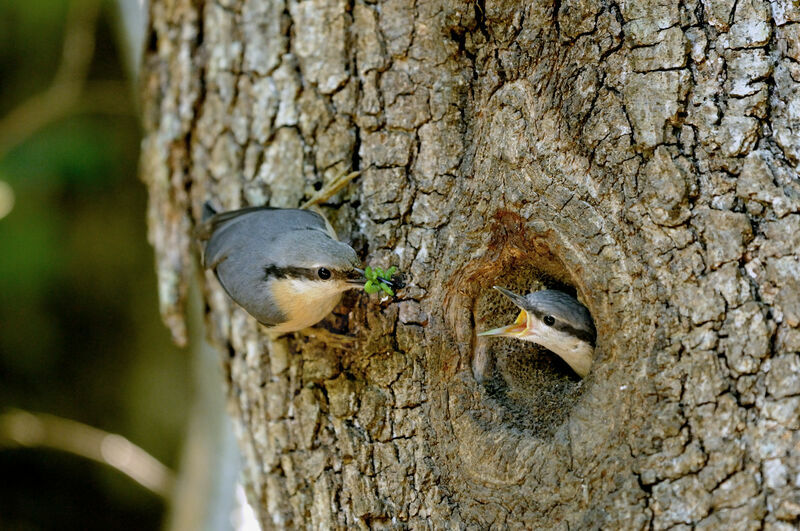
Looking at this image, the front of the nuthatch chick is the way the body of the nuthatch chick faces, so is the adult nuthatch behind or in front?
in front
